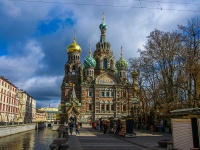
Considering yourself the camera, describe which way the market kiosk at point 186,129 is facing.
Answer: facing the viewer and to the left of the viewer

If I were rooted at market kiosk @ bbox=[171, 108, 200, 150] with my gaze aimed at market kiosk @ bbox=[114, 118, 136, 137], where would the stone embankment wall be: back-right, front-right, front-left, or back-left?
front-left

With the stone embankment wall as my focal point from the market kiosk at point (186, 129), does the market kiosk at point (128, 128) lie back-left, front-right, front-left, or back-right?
front-right

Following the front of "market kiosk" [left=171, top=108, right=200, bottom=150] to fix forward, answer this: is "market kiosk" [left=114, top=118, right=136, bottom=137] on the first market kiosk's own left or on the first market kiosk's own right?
on the first market kiosk's own right

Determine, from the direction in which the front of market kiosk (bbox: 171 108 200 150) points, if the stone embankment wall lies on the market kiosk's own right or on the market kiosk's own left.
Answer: on the market kiosk's own right
